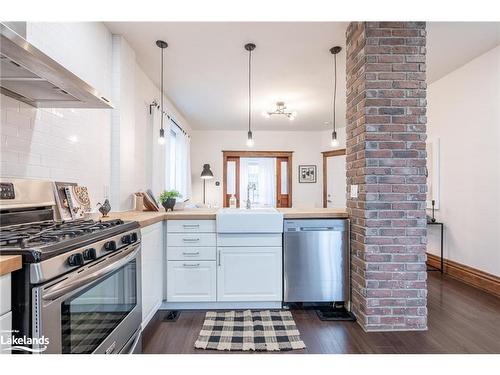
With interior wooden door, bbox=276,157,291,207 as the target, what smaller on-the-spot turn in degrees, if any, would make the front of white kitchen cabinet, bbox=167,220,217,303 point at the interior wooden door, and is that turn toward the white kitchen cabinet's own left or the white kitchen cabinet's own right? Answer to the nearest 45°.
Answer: approximately 135° to the white kitchen cabinet's own left

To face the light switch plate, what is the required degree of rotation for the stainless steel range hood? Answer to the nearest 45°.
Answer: approximately 45° to its left

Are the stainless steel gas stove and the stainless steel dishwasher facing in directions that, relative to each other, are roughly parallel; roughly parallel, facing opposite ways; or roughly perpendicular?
roughly perpendicular

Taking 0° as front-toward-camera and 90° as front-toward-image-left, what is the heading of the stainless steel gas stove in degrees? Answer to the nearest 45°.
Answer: approximately 315°

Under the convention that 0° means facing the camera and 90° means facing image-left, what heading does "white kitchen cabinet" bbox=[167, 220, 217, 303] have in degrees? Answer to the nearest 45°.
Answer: approximately 0°

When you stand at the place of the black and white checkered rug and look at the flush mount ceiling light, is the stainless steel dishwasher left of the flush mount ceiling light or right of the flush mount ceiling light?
right

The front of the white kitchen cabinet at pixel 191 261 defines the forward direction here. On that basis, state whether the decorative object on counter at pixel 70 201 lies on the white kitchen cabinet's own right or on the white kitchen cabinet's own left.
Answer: on the white kitchen cabinet's own right

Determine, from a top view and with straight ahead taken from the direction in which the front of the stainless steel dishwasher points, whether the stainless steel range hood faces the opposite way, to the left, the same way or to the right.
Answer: to the left

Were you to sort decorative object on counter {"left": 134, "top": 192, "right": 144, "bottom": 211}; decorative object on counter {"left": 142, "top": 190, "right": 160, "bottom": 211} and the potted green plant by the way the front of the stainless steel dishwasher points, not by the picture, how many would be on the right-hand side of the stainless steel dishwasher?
3

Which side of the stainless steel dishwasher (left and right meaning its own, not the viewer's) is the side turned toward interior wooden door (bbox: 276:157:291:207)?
back

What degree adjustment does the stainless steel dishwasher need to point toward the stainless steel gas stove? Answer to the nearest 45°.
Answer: approximately 45° to its right

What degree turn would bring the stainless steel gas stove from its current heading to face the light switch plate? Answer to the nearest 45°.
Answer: approximately 45° to its left
